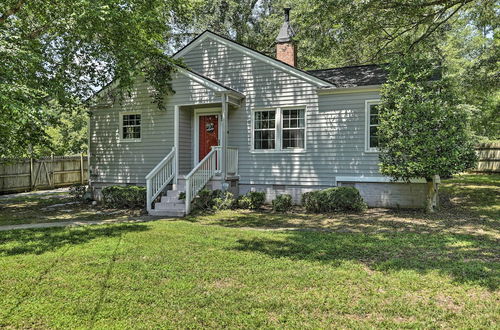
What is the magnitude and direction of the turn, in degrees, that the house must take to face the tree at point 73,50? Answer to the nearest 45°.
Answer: approximately 90° to its right

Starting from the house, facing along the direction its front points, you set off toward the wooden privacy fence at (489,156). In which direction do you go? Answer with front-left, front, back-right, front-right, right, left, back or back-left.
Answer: back-left

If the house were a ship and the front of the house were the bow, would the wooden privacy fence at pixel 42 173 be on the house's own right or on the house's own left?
on the house's own right

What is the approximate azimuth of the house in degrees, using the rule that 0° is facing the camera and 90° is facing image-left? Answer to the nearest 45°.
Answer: approximately 0°
